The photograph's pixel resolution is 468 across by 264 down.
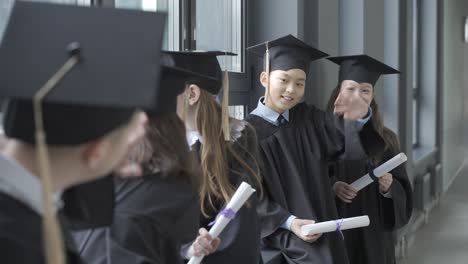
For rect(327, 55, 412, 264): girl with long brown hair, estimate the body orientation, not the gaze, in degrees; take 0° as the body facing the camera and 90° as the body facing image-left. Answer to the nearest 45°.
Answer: approximately 0°

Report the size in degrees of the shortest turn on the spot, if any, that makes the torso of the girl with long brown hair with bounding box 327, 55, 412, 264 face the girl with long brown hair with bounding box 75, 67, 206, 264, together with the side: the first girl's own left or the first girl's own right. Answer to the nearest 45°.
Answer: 0° — they already face them

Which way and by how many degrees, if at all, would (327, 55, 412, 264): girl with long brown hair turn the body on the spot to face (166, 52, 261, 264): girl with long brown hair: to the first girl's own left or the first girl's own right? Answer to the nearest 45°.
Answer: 0° — they already face them
